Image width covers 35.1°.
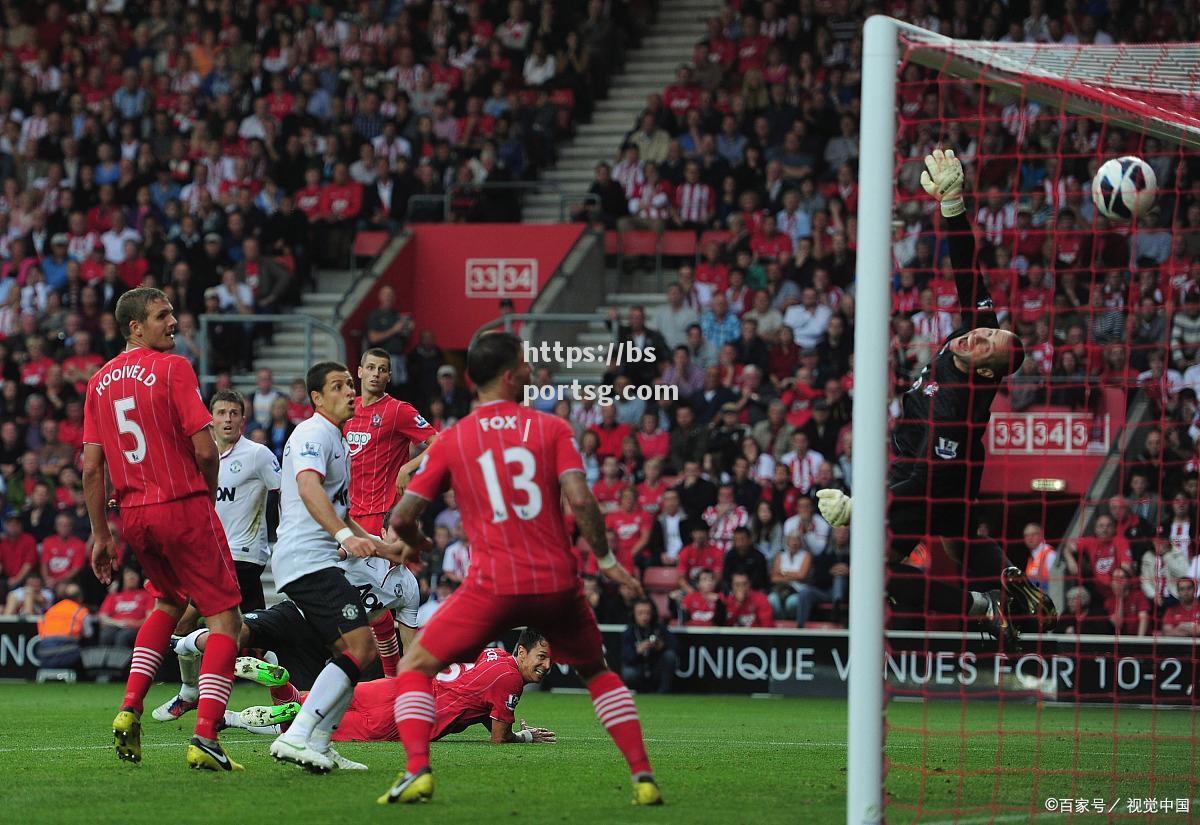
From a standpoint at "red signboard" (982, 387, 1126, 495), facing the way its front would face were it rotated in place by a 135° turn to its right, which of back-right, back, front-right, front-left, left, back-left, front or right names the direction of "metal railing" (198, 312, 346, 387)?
front-left

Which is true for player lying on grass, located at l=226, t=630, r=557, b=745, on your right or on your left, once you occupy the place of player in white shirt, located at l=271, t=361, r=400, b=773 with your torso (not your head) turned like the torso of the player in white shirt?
on your left

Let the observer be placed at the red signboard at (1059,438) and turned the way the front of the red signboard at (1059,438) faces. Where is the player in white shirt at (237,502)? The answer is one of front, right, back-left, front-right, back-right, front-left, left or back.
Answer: front-right

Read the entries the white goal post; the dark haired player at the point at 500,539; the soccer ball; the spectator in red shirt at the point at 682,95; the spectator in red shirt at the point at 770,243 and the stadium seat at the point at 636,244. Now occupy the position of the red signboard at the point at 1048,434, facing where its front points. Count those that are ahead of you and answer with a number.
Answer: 3

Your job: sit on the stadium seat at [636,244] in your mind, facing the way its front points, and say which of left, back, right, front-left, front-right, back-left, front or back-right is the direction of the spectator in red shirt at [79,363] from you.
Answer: right

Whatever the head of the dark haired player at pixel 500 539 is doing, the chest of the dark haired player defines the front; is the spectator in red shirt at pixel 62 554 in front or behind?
in front

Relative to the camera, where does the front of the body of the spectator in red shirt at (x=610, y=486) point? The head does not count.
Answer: toward the camera

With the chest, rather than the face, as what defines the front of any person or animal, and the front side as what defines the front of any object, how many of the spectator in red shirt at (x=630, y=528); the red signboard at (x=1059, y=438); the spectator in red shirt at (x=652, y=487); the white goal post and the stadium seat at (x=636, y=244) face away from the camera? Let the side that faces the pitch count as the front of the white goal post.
0

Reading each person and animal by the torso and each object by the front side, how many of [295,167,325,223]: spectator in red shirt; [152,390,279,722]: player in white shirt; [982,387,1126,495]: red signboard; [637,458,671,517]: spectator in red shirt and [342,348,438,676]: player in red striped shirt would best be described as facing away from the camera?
0

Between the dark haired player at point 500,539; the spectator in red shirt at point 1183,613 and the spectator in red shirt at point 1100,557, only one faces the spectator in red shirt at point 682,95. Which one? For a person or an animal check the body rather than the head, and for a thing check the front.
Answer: the dark haired player

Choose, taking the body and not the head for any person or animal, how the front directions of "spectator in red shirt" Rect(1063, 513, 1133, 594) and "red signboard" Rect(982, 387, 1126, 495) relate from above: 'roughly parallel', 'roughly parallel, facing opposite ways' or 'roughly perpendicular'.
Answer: roughly parallel

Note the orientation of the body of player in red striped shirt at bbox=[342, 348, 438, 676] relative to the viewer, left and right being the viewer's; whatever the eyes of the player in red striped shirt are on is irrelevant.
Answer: facing the viewer and to the left of the viewer

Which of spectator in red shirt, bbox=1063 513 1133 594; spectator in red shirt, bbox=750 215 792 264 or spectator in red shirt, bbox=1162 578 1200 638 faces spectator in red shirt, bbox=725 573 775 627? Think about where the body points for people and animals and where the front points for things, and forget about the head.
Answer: spectator in red shirt, bbox=750 215 792 264

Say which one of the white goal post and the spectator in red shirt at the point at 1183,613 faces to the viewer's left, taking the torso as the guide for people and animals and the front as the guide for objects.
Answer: the white goal post

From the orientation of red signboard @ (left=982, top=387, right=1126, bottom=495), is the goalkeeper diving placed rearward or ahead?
ahead

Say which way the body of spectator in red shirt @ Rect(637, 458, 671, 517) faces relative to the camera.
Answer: toward the camera

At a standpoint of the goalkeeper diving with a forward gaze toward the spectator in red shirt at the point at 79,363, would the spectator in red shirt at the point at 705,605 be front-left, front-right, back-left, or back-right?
front-right

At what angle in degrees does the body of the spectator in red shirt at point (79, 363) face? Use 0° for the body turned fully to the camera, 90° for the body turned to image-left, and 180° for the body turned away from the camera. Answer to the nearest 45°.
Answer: approximately 0°

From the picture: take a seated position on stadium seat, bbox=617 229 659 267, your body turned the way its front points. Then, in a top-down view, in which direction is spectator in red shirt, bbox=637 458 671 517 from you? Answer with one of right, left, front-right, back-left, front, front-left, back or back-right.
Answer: front
